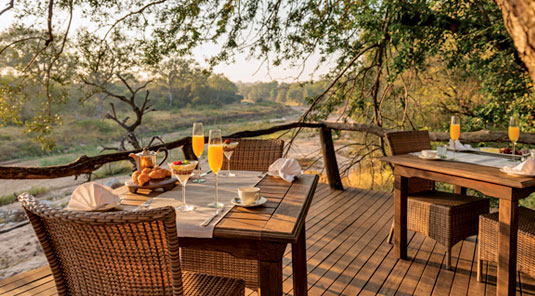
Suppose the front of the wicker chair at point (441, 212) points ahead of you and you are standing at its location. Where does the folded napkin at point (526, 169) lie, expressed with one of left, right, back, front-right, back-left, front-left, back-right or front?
front

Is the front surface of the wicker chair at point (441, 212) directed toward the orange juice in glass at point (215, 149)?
no

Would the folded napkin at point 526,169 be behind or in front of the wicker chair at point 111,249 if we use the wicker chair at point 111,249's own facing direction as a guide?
in front

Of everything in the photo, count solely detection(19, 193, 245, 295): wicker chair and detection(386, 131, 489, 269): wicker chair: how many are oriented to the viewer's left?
0

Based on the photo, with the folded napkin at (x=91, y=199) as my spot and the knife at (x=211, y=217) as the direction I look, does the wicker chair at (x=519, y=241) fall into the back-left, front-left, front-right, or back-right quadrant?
front-left

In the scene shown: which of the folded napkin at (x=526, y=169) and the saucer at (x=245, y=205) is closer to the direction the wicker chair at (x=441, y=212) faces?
the folded napkin

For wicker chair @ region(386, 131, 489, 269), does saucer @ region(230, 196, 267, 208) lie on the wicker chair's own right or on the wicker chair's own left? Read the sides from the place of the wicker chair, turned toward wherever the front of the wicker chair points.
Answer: on the wicker chair's own right

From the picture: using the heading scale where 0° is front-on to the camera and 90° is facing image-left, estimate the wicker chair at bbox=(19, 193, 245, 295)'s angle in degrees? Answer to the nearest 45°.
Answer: approximately 225°

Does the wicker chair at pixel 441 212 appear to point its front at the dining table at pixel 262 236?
no

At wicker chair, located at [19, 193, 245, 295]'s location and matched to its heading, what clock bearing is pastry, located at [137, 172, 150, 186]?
The pastry is roughly at 11 o'clock from the wicker chair.

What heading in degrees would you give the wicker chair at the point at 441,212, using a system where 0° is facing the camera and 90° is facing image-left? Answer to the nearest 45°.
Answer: approximately 315°
